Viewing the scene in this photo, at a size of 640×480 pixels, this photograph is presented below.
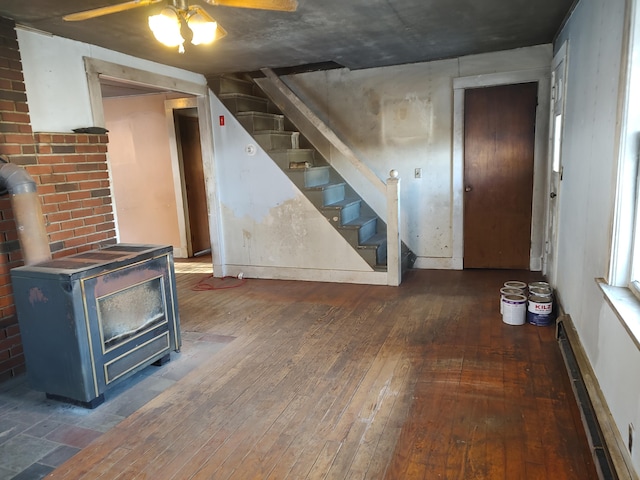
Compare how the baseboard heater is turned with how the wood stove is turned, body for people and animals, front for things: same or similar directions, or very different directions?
very different directions

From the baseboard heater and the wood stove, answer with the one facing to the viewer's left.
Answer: the baseboard heater

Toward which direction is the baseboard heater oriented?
to the viewer's left

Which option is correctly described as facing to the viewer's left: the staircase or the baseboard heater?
the baseboard heater

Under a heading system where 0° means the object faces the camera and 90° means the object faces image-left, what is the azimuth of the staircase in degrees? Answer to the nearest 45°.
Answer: approximately 315°

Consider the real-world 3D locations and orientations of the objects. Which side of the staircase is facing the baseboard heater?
front

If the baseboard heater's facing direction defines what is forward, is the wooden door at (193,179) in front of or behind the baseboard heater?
in front

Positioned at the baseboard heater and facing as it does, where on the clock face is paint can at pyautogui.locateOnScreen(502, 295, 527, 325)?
The paint can is roughly at 2 o'clock from the baseboard heater.

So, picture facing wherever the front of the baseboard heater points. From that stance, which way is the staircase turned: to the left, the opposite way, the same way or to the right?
the opposite way

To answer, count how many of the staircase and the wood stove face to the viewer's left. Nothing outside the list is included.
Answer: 0

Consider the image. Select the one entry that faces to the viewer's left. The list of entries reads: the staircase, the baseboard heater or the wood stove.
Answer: the baseboard heater

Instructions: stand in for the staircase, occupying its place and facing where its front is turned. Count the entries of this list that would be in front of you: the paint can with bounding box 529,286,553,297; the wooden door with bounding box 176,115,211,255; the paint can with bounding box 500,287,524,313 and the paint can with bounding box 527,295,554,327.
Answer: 3

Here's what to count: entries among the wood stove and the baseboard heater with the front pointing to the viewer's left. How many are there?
1
